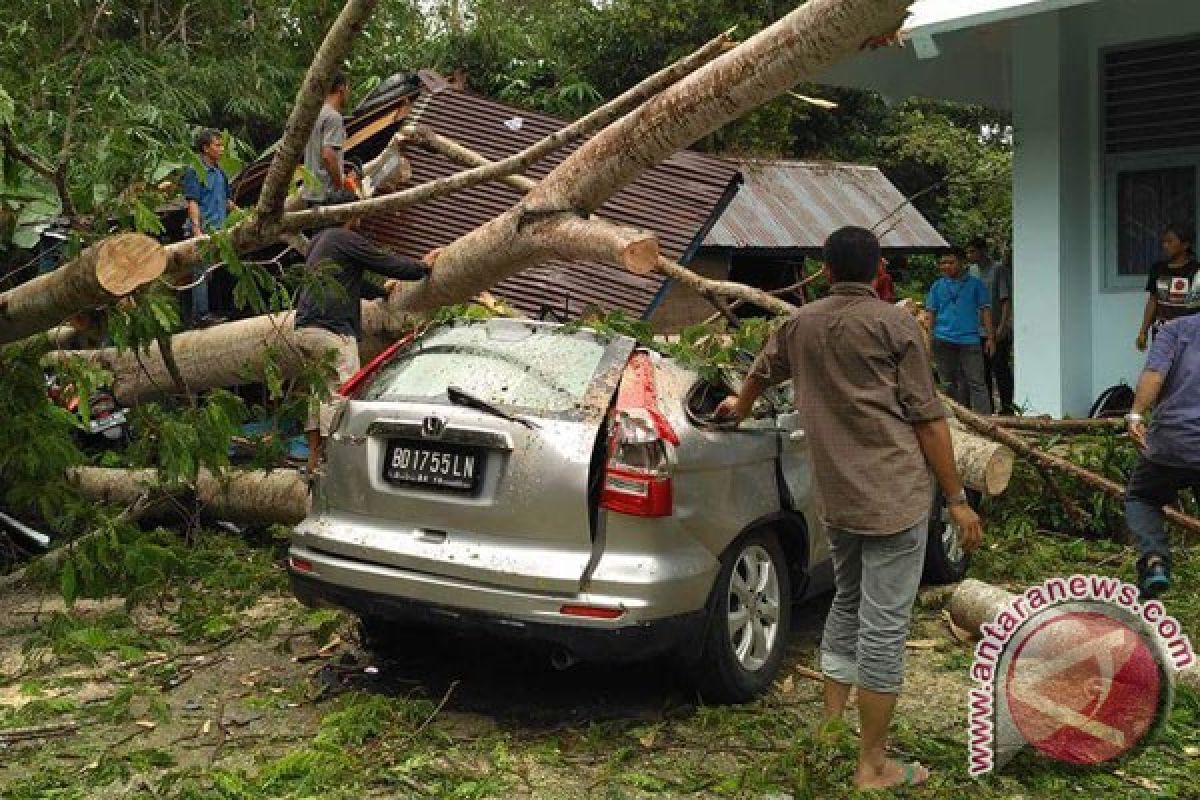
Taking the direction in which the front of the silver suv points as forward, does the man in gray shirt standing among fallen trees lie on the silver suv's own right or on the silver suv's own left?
on the silver suv's own left

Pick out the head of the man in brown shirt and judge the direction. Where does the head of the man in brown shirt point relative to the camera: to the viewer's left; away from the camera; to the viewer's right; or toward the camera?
away from the camera

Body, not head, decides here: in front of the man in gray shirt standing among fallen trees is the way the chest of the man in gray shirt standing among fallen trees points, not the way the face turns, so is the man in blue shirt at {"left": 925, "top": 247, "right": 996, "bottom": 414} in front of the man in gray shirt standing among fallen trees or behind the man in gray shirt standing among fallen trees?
in front

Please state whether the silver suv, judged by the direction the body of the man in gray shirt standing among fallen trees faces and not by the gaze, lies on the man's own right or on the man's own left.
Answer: on the man's own right

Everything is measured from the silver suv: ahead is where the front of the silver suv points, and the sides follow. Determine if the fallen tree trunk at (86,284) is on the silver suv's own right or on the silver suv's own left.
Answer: on the silver suv's own left

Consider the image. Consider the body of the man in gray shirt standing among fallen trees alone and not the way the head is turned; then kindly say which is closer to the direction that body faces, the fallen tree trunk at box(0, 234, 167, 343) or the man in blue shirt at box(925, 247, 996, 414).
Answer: the man in blue shirt

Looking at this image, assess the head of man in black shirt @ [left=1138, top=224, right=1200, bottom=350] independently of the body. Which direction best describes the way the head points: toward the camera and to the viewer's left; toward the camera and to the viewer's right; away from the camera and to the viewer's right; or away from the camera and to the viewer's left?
toward the camera and to the viewer's left

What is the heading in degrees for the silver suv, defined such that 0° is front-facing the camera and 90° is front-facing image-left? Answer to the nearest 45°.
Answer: approximately 225°
